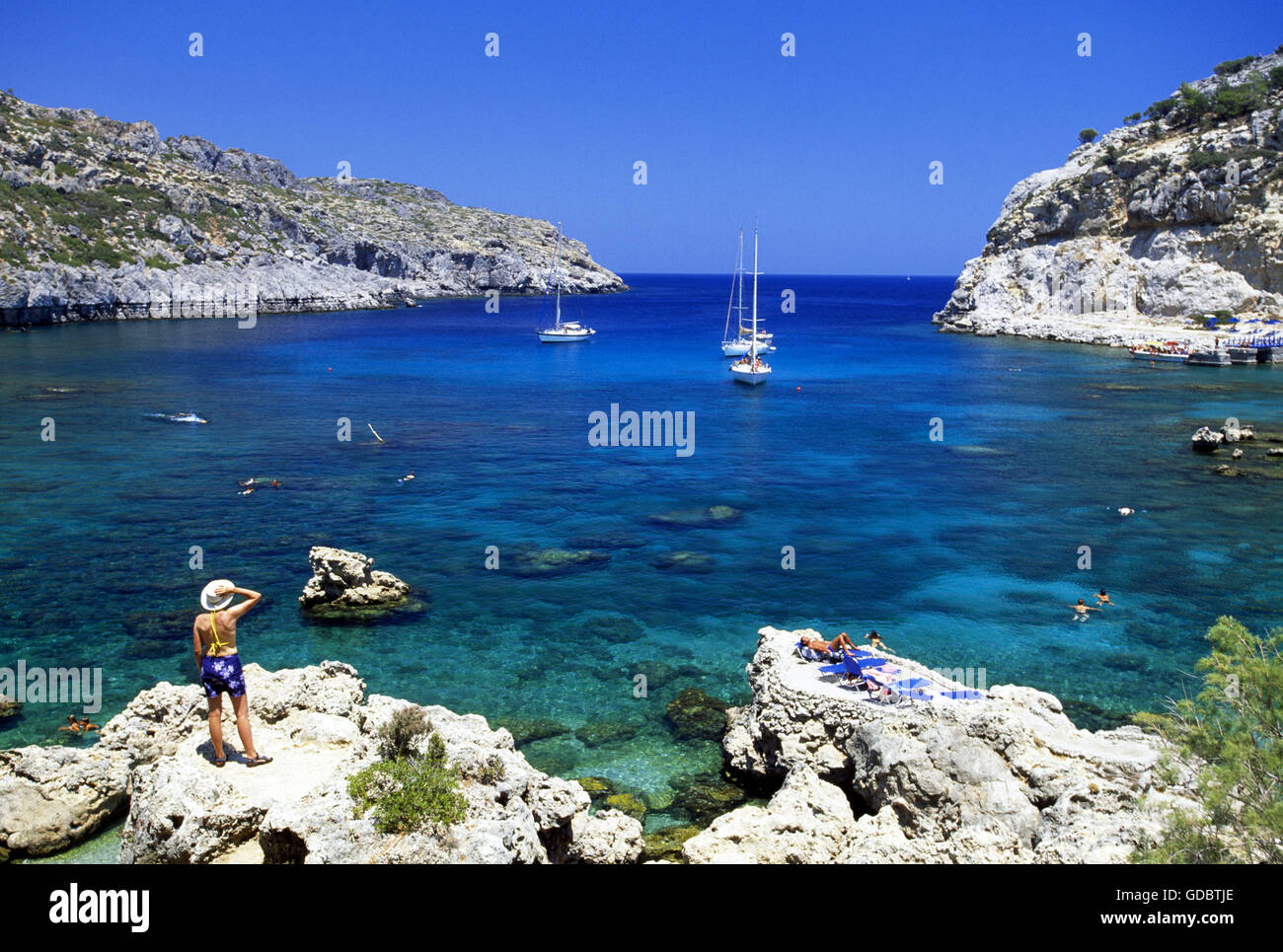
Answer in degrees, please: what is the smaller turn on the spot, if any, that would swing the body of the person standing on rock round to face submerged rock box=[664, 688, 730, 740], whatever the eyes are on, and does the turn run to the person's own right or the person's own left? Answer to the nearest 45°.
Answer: approximately 45° to the person's own right

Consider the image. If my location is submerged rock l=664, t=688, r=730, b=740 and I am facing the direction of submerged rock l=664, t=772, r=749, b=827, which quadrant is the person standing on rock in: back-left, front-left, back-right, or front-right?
front-right

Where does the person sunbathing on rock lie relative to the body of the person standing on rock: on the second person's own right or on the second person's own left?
on the second person's own right

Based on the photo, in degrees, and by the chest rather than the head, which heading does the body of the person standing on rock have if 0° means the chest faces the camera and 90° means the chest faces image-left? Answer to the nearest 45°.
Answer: approximately 180°

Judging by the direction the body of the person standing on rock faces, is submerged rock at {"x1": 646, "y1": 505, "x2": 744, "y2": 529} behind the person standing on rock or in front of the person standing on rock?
in front

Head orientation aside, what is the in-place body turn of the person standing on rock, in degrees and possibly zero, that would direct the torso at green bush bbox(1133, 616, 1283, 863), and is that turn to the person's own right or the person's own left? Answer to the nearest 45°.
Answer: approximately 135° to the person's own right

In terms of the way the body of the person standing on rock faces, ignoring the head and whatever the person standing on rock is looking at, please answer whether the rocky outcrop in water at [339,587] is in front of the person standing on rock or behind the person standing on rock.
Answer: in front

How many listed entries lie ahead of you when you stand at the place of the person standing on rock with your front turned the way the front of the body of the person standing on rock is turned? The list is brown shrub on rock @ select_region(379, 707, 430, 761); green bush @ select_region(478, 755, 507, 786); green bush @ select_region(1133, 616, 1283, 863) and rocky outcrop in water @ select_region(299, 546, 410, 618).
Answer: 1
